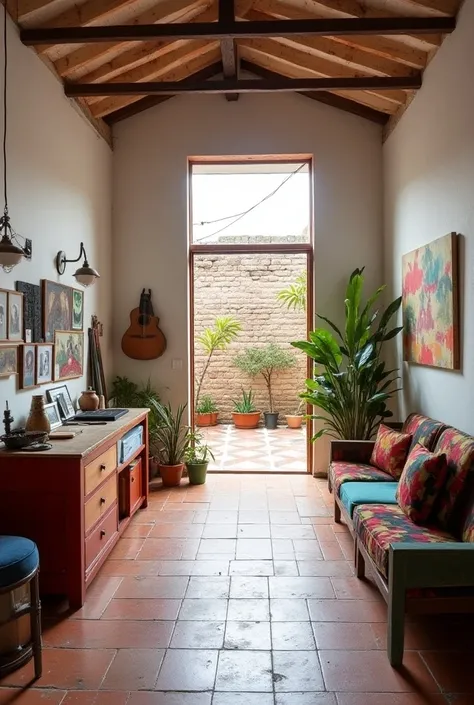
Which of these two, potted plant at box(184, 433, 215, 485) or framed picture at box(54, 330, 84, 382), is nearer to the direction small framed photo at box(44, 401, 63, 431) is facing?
the potted plant

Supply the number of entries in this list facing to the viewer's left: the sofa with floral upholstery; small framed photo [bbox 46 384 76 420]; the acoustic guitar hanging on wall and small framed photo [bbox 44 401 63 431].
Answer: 1

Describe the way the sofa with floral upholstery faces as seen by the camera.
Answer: facing to the left of the viewer

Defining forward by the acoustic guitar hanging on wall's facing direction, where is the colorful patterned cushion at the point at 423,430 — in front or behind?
in front

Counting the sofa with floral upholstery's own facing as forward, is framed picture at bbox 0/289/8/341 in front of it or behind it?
in front

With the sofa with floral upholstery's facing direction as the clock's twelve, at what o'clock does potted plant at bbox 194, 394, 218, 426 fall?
The potted plant is roughly at 2 o'clock from the sofa with floral upholstery.

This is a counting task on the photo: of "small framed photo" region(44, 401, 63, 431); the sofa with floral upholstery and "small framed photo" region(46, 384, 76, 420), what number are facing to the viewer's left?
1

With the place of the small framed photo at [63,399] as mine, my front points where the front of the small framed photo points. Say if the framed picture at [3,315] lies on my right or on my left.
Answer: on my right

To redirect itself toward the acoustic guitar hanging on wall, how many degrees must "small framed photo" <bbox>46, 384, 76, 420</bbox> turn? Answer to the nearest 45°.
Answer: approximately 90° to its left

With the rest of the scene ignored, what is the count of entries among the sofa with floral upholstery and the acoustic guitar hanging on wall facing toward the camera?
1

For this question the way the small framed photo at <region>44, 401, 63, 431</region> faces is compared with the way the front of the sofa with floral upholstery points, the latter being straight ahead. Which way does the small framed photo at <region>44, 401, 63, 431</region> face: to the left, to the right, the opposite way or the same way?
the opposite way

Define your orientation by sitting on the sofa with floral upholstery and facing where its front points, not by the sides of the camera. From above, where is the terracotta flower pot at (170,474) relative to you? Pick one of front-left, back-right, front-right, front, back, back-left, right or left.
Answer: front-right

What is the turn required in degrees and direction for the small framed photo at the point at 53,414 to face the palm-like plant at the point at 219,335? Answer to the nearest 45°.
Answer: approximately 90° to its left
